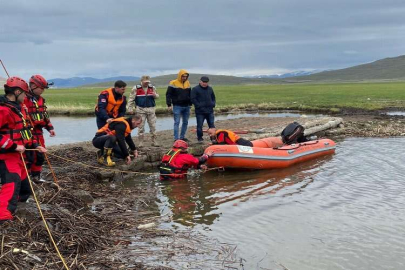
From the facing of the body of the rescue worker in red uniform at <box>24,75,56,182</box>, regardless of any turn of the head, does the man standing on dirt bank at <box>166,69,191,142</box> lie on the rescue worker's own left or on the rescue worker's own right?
on the rescue worker's own left

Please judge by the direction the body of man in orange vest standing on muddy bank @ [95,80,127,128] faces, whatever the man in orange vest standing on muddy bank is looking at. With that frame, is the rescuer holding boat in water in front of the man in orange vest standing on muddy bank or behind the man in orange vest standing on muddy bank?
in front

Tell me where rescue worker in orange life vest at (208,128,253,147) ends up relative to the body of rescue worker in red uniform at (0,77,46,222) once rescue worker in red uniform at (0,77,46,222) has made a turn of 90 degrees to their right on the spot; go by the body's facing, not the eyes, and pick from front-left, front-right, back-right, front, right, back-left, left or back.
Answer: back-left

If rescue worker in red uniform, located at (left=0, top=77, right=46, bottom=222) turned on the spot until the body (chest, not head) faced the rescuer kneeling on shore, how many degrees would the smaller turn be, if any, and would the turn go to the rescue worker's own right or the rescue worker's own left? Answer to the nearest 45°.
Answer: approximately 45° to the rescue worker's own left

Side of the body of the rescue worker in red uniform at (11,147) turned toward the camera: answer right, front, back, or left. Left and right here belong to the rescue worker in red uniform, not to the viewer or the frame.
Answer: right

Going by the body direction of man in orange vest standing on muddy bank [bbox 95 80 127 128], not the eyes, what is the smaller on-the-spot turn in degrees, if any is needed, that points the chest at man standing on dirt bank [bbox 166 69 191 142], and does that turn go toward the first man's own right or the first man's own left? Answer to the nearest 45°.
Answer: approximately 90° to the first man's own left

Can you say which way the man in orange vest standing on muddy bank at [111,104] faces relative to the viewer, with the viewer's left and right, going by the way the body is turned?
facing the viewer and to the right of the viewer

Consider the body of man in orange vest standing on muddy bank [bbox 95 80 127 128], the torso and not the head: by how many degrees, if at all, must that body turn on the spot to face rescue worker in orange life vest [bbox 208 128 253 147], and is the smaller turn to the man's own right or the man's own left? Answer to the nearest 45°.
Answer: approximately 45° to the man's own left
